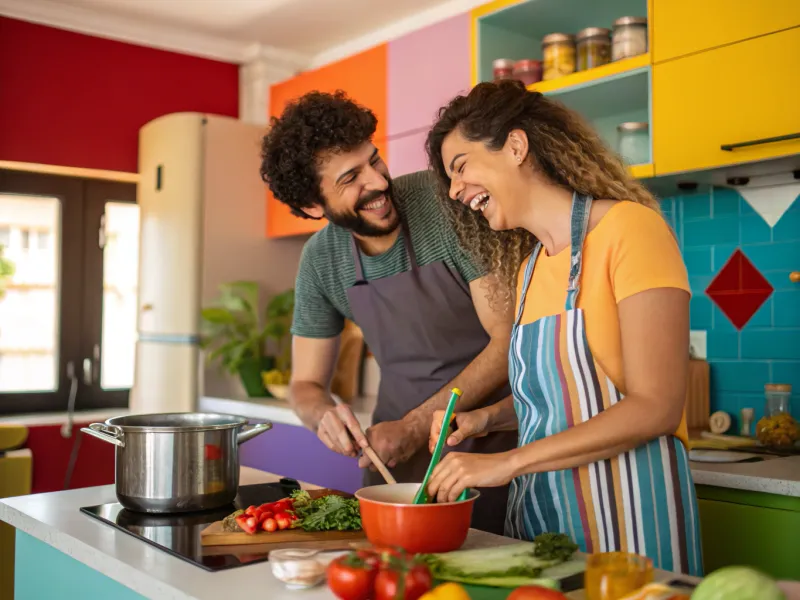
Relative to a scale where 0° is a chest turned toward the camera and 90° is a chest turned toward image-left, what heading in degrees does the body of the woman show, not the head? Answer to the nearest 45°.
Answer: approximately 45°

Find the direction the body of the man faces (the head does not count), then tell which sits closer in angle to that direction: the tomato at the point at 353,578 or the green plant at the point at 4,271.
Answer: the tomato

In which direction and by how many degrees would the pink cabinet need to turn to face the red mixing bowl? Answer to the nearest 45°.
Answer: approximately 45° to its left

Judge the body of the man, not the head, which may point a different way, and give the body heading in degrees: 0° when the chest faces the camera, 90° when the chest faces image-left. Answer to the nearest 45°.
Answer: approximately 0°

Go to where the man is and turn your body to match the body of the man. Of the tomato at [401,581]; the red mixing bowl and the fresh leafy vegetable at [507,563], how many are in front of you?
3

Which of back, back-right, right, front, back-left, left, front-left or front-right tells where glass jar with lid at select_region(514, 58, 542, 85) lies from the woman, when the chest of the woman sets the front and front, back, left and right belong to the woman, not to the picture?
back-right

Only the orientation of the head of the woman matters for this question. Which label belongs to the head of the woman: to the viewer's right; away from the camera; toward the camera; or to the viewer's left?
to the viewer's left

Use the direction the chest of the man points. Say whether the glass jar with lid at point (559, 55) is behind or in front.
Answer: behind

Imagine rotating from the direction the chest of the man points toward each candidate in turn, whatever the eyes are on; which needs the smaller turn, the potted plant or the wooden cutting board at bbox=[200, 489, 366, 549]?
the wooden cutting board
